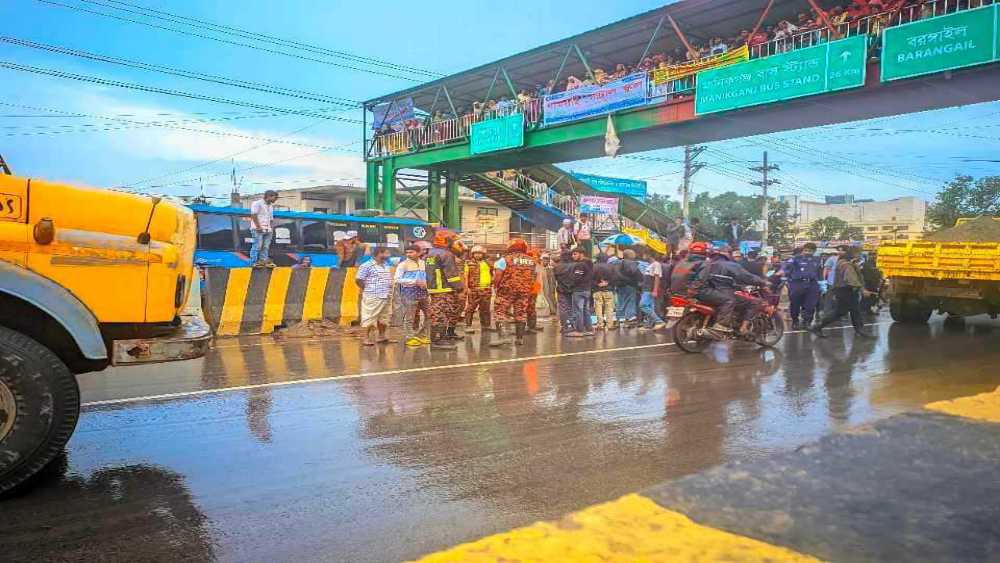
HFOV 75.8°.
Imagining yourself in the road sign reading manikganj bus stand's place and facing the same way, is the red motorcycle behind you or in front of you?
in front

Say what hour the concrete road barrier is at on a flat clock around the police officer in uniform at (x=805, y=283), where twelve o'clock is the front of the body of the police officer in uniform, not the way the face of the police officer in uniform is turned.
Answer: The concrete road barrier is roughly at 2 o'clock from the police officer in uniform.

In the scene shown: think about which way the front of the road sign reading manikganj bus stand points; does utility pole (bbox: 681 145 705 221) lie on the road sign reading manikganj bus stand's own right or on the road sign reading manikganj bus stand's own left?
on the road sign reading manikganj bus stand's own right

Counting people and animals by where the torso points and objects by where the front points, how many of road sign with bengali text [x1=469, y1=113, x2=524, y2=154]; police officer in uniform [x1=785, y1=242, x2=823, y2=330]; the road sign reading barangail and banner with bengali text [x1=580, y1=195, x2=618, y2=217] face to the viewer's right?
0

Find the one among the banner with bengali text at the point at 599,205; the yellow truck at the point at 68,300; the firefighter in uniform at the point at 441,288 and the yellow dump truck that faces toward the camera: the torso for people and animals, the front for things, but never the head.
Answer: the banner with bengali text

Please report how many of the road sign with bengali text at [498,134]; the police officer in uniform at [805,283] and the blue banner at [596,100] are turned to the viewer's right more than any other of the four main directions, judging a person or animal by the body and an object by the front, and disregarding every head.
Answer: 0

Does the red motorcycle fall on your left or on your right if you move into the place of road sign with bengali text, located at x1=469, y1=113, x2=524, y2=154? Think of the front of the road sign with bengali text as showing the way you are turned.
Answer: on your left

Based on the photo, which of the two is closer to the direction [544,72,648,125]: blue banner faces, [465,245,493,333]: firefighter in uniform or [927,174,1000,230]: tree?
the firefighter in uniform

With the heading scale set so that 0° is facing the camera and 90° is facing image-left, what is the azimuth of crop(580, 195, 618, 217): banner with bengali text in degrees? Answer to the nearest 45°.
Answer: approximately 0°

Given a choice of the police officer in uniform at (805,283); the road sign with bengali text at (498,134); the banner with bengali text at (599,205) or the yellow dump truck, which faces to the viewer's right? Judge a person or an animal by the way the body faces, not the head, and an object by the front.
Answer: the yellow dump truck

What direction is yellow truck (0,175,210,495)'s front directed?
to the viewer's right

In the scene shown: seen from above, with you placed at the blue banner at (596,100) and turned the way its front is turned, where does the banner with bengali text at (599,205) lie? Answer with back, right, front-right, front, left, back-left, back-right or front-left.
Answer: back-right

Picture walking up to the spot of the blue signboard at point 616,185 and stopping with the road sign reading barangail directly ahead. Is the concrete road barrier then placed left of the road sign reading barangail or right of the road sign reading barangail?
right

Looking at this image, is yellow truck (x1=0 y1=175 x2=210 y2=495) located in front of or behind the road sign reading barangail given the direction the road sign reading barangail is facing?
in front
